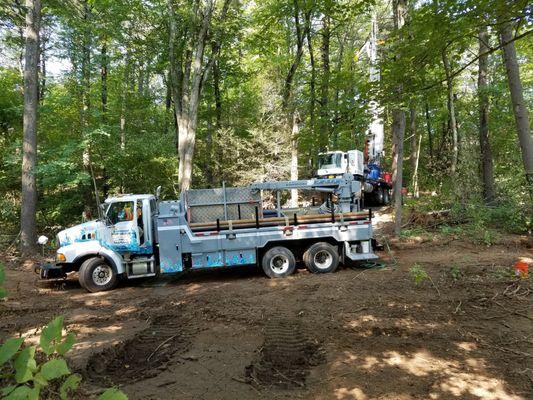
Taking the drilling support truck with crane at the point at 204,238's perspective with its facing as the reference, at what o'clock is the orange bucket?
The orange bucket is roughly at 7 o'clock from the drilling support truck with crane.

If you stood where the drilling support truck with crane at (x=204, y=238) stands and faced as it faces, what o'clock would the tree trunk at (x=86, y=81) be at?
The tree trunk is roughly at 2 o'clock from the drilling support truck with crane.

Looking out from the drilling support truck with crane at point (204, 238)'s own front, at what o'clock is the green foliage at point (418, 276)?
The green foliage is roughly at 7 o'clock from the drilling support truck with crane.

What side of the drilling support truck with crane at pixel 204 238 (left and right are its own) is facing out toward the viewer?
left

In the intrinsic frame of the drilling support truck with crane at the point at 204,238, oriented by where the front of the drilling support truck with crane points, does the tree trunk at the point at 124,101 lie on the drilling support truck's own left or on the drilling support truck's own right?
on the drilling support truck's own right
